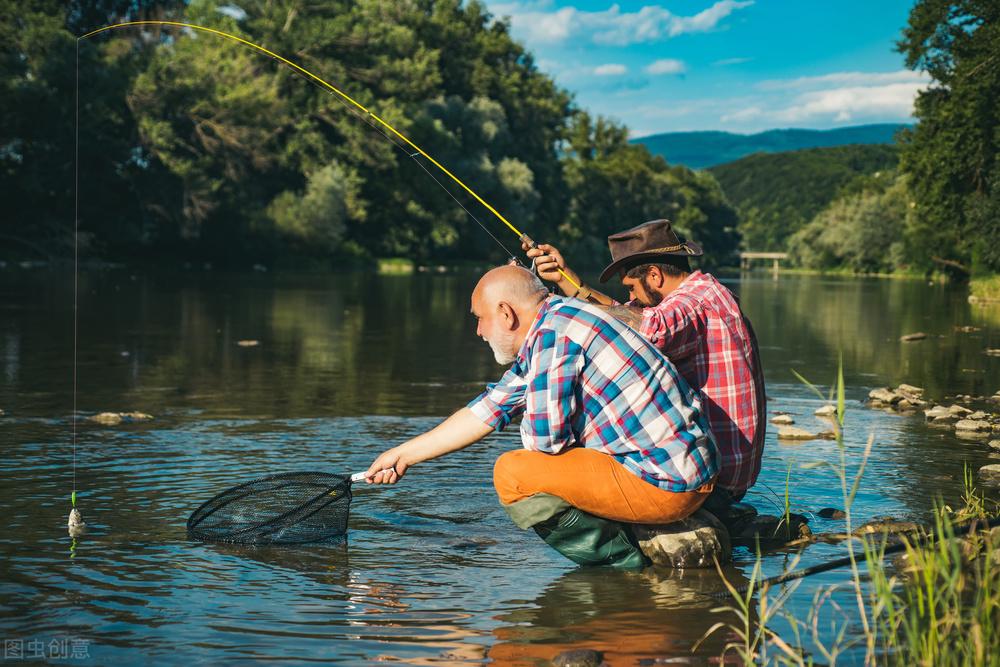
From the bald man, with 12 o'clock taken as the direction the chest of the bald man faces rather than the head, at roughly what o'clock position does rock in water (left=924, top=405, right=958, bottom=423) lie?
The rock in water is roughly at 4 o'clock from the bald man.

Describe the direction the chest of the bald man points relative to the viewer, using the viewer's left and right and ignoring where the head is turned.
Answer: facing to the left of the viewer

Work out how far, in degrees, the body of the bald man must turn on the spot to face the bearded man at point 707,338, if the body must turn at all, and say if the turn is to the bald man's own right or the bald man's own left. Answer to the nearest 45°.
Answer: approximately 135° to the bald man's own right

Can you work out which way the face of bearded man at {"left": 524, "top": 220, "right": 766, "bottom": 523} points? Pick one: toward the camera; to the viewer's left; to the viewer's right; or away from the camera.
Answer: to the viewer's left

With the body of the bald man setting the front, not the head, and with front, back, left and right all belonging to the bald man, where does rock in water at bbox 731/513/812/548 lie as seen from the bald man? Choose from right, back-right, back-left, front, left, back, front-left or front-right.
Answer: back-right

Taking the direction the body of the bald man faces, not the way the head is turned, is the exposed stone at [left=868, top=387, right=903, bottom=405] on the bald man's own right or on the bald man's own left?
on the bald man's own right

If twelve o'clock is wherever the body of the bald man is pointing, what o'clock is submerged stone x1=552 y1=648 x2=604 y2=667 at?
The submerged stone is roughly at 9 o'clock from the bald man.

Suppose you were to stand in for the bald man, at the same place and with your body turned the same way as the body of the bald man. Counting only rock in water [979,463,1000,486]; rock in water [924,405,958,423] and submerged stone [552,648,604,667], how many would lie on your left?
1

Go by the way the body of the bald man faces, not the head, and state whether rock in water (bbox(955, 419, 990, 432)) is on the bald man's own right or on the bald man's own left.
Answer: on the bald man's own right

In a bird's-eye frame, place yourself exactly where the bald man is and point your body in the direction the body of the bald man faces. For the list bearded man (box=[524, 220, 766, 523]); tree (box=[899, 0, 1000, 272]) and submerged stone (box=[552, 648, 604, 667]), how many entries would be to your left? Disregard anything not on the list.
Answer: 1

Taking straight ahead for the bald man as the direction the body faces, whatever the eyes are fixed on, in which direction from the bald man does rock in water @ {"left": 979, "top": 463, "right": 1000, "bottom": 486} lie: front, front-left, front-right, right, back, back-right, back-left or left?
back-right

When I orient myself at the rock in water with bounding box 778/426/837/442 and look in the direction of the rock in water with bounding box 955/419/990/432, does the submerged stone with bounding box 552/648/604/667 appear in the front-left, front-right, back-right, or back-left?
back-right
